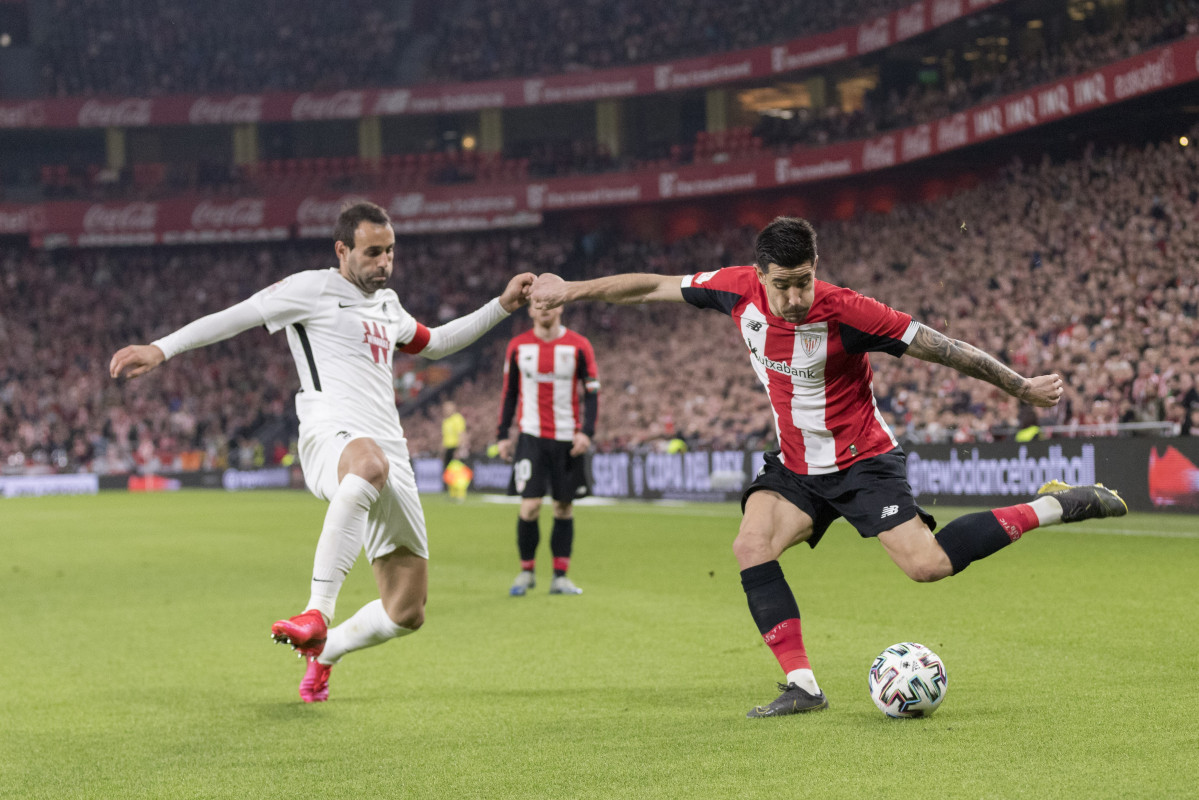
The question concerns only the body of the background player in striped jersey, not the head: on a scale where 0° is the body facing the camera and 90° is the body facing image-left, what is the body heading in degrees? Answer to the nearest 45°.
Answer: approximately 0°

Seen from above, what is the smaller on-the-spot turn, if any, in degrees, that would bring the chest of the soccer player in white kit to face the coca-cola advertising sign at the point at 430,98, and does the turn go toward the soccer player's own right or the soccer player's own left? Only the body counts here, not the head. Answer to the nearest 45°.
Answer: approximately 135° to the soccer player's own left

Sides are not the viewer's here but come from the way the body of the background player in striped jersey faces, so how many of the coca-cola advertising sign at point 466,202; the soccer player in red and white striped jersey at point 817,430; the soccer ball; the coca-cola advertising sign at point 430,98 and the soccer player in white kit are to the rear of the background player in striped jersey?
2

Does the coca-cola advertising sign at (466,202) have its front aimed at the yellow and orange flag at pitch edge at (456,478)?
yes

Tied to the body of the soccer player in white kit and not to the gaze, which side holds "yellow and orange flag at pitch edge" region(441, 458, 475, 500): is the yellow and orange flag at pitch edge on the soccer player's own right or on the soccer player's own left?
on the soccer player's own left

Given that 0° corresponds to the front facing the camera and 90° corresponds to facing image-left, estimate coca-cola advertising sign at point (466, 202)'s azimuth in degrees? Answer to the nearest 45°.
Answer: approximately 0°

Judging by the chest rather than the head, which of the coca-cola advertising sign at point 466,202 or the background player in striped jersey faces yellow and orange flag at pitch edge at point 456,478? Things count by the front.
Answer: the coca-cola advertising sign

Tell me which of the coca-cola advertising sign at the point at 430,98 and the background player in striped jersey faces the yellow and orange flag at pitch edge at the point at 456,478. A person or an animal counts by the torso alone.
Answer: the coca-cola advertising sign

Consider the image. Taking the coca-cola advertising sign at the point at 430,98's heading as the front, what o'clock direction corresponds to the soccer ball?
The soccer ball is roughly at 12 o'clock from the coca-cola advertising sign.
